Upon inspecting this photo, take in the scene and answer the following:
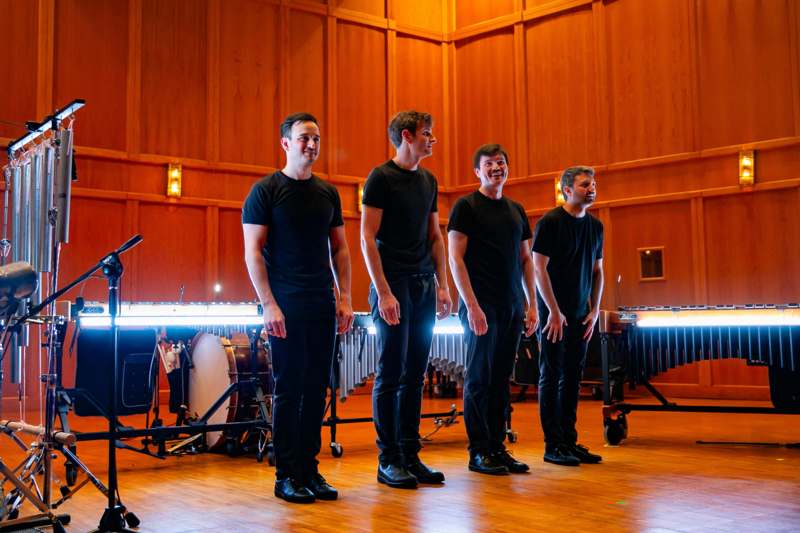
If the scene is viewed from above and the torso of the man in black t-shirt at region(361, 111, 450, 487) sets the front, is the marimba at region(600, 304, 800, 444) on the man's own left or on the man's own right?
on the man's own left

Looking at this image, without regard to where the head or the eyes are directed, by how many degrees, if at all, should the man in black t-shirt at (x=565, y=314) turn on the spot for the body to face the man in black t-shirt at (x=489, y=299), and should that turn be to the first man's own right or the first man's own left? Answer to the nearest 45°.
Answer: approximately 90° to the first man's own right

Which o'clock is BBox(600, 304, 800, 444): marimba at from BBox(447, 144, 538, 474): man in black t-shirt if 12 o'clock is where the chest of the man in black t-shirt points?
The marimba is roughly at 9 o'clock from the man in black t-shirt.

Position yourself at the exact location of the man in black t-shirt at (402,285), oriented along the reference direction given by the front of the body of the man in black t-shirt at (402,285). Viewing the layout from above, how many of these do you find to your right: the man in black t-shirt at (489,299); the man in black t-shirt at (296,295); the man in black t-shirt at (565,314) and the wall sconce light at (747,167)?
1

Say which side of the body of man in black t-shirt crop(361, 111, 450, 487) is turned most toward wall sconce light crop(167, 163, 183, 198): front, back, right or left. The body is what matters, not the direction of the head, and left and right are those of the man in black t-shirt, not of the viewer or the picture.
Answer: back

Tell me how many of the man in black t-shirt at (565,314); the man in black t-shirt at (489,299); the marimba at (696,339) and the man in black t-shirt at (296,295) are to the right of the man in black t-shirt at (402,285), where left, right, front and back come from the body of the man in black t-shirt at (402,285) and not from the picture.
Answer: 1

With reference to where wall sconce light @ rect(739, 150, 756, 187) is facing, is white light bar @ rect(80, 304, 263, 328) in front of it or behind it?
in front

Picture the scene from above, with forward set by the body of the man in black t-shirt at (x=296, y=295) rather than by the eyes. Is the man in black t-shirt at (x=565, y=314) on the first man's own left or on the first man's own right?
on the first man's own left

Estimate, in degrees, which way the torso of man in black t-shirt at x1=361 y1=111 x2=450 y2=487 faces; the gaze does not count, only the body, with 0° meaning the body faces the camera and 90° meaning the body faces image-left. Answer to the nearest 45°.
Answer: approximately 315°

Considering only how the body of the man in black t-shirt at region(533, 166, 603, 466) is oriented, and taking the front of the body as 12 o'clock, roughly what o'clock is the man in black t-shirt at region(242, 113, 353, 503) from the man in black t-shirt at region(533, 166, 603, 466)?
the man in black t-shirt at region(242, 113, 353, 503) is roughly at 3 o'clock from the man in black t-shirt at region(533, 166, 603, 466).

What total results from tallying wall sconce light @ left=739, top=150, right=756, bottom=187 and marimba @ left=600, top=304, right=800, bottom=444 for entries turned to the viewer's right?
0

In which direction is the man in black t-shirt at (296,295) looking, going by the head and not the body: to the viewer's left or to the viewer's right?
to the viewer's right

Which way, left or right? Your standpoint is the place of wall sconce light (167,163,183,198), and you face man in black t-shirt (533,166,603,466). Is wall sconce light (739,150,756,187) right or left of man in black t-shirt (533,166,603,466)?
left
